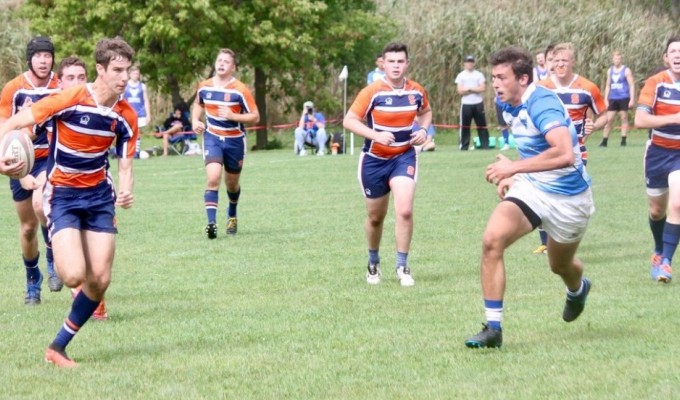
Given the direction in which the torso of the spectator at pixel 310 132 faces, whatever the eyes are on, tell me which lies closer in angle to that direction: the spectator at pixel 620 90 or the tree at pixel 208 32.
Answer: the spectator

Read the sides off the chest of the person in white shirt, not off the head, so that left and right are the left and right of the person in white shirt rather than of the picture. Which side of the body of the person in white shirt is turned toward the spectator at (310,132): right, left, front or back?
right

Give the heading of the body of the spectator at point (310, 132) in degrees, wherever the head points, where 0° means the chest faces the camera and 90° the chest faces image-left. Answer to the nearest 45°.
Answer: approximately 0°

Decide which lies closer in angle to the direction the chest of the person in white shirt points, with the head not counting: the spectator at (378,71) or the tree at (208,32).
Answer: the spectator

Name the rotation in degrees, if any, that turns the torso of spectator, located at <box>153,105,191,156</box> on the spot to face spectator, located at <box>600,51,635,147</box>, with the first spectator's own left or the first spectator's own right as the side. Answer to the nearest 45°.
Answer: approximately 135° to the first spectator's own left

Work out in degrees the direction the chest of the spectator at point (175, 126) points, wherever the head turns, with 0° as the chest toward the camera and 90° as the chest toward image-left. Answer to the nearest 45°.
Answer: approximately 45°

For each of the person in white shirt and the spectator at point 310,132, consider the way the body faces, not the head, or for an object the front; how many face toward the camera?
2

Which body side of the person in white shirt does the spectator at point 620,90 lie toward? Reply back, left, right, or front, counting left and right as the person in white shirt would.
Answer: left
